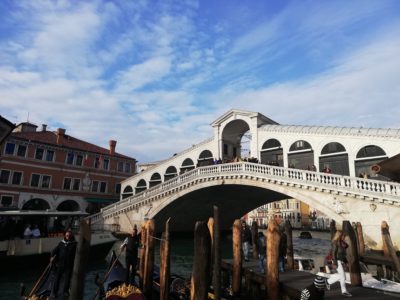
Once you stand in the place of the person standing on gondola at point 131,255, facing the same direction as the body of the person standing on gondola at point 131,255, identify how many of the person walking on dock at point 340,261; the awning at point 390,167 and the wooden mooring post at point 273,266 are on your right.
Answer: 0

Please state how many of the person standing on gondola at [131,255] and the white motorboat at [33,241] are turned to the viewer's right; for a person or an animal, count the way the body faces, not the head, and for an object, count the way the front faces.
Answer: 1

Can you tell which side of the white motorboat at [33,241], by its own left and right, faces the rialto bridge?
front

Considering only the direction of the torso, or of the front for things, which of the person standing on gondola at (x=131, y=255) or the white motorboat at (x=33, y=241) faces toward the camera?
the person standing on gondola

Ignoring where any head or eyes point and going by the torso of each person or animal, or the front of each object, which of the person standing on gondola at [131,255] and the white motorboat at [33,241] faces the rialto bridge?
the white motorboat

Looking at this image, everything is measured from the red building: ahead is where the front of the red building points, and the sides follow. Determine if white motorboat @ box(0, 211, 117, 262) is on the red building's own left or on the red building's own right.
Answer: on the red building's own right

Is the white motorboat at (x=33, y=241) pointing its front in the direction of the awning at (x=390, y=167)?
no

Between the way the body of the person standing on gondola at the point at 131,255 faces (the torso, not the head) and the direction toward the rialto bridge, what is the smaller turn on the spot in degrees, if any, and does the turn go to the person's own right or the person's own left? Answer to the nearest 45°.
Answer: approximately 135° to the person's own left

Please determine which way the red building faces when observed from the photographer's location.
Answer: facing the viewer and to the right of the viewer

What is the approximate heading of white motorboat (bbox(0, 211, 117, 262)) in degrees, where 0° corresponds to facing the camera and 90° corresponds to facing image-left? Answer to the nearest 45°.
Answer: approximately 270°

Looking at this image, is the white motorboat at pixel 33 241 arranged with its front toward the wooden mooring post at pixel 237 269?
no

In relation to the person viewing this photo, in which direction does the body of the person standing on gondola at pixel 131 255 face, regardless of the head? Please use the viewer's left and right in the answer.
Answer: facing the viewer

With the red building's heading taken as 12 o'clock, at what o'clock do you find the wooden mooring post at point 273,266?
The wooden mooring post is roughly at 1 o'clock from the red building.

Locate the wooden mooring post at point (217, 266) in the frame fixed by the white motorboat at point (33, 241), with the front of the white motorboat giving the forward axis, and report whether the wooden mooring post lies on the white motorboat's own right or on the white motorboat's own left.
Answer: on the white motorboat's own right
